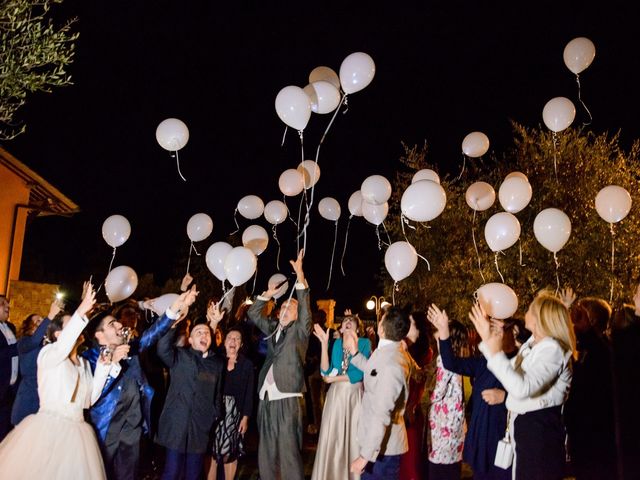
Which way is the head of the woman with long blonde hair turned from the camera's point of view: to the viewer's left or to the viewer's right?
to the viewer's left

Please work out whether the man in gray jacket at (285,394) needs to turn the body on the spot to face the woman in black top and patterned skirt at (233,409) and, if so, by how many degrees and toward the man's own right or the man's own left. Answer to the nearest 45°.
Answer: approximately 90° to the man's own right

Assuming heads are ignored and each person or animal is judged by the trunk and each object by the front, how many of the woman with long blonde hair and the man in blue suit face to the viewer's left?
1

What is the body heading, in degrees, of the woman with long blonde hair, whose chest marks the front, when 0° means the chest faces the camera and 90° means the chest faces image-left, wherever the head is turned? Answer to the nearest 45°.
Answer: approximately 90°

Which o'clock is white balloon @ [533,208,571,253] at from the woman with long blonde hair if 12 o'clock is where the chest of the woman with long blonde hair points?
The white balloon is roughly at 3 o'clock from the woman with long blonde hair.

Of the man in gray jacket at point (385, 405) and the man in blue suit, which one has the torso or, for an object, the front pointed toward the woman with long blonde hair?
the man in blue suit

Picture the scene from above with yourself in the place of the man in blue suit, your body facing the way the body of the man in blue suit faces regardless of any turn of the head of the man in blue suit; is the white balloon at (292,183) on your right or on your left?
on your left

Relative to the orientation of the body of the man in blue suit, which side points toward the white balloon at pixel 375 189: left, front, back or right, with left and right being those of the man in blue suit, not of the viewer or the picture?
left

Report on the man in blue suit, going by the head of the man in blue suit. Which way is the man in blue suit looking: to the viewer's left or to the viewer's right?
to the viewer's right

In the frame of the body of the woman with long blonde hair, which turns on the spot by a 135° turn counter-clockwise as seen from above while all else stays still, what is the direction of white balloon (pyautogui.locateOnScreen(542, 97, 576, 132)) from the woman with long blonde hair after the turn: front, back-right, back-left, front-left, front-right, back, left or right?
back-left
